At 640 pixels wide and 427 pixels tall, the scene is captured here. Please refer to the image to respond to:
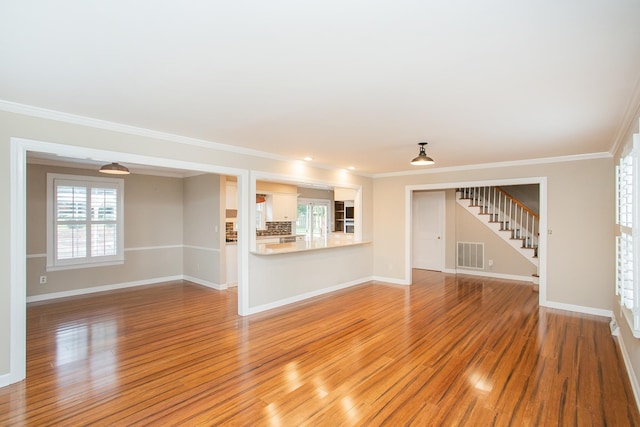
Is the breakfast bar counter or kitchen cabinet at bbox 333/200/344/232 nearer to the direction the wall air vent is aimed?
the breakfast bar counter

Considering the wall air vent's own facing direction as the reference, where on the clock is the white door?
The white door is roughly at 3 o'clock from the wall air vent.

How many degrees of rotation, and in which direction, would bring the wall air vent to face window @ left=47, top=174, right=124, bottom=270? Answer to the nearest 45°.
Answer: approximately 45° to its right

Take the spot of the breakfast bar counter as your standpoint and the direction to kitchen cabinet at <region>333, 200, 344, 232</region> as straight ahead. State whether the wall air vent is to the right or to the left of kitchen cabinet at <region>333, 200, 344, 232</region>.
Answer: right

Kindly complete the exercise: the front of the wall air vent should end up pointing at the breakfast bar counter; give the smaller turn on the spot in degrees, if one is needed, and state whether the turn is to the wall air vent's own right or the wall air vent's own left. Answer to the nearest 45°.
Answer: approximately 45° to the wall air vent's own right

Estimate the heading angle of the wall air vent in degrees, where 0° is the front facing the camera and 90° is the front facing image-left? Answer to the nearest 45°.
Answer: approximately 0°

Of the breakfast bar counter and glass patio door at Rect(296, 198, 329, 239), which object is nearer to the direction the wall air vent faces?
the breakfast bar counter

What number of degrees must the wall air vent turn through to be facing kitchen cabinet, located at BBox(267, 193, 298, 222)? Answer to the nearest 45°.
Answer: approximately 90° to its right

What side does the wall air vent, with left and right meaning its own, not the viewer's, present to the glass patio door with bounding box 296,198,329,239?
right

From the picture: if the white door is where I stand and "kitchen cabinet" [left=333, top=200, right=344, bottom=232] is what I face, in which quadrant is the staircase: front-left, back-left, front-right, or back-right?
back-right

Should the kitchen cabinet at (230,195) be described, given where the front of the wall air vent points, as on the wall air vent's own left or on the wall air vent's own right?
on the wall air vent's own right

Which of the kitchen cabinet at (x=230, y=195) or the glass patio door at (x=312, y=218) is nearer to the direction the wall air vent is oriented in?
the kitchen cabinet
